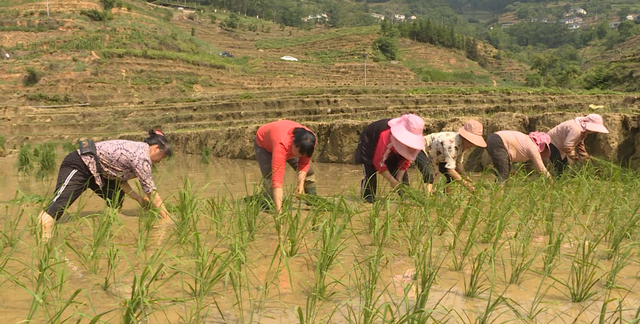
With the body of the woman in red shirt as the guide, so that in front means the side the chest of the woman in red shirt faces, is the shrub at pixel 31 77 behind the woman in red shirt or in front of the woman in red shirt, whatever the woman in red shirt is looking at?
behind

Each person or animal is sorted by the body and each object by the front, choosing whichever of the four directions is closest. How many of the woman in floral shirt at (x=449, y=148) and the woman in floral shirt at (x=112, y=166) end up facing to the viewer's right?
2

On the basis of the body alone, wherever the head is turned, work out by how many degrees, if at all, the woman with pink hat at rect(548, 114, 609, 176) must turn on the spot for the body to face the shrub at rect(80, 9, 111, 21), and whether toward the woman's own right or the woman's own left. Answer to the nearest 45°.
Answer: approximately 135° to the woman's own left

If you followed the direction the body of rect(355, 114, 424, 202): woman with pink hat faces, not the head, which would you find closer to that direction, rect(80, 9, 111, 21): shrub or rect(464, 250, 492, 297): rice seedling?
the rice seedling

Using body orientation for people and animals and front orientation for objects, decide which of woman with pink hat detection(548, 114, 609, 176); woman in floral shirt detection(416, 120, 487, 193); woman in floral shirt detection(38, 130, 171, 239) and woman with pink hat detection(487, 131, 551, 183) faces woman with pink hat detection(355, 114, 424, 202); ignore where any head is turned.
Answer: woman in floral shirt detection(38, 130, 171, 239)

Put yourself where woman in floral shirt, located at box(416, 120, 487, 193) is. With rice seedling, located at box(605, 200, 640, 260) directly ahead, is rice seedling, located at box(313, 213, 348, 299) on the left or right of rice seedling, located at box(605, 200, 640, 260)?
right

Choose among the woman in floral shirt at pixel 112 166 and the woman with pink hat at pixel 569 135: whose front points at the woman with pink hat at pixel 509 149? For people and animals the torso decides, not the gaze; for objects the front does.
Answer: the woman in floral shirt

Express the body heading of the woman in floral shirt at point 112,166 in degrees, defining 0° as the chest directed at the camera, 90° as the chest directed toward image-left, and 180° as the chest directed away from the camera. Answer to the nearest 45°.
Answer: approximately 270°

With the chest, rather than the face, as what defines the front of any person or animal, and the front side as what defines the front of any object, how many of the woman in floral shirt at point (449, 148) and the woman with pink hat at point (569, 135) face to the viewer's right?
2

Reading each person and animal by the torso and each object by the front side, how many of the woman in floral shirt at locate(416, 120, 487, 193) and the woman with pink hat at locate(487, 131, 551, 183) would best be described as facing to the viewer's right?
2

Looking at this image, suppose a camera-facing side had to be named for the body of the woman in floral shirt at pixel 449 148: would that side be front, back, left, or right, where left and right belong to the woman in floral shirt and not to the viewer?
right

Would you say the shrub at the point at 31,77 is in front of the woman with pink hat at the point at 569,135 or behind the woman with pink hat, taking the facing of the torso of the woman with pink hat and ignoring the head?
behind

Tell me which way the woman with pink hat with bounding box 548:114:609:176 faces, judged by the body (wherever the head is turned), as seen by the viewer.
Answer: to the viewer's right

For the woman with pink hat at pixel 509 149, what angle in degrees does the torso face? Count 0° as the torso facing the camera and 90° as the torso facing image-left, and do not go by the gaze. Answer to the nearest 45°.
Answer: approximately 270°

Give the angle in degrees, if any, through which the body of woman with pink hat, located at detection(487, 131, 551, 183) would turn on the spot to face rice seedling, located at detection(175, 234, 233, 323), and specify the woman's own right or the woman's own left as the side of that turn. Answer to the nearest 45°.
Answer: approximately 90° to the woman's own right

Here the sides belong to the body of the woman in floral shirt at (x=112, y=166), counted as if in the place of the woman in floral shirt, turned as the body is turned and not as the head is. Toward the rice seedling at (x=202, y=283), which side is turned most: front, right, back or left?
right
